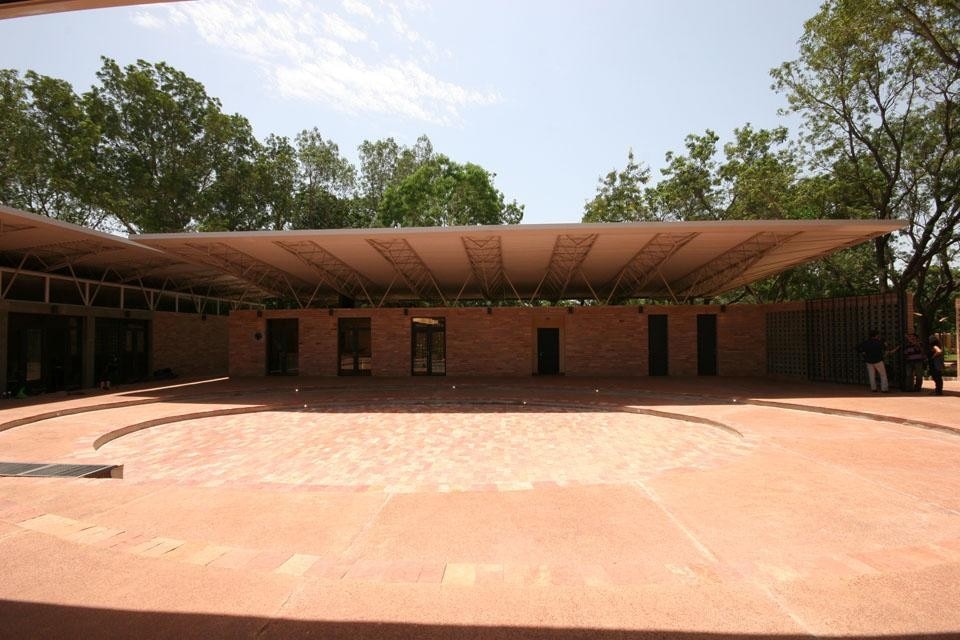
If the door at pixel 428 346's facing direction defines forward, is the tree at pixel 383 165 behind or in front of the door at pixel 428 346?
behind

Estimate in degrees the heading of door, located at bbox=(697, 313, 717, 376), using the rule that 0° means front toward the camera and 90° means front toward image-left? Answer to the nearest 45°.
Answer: approximately 0°

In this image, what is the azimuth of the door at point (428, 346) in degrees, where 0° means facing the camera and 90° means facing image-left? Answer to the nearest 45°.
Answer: approximately 0°

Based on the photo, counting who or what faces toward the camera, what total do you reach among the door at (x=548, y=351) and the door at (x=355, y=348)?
2

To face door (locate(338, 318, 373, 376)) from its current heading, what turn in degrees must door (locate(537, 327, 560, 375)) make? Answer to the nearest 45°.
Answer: approximately 90° to its right

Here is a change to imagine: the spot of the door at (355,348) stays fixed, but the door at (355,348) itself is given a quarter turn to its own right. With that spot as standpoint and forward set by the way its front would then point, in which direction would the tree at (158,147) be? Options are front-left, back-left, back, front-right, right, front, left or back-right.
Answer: front-right
